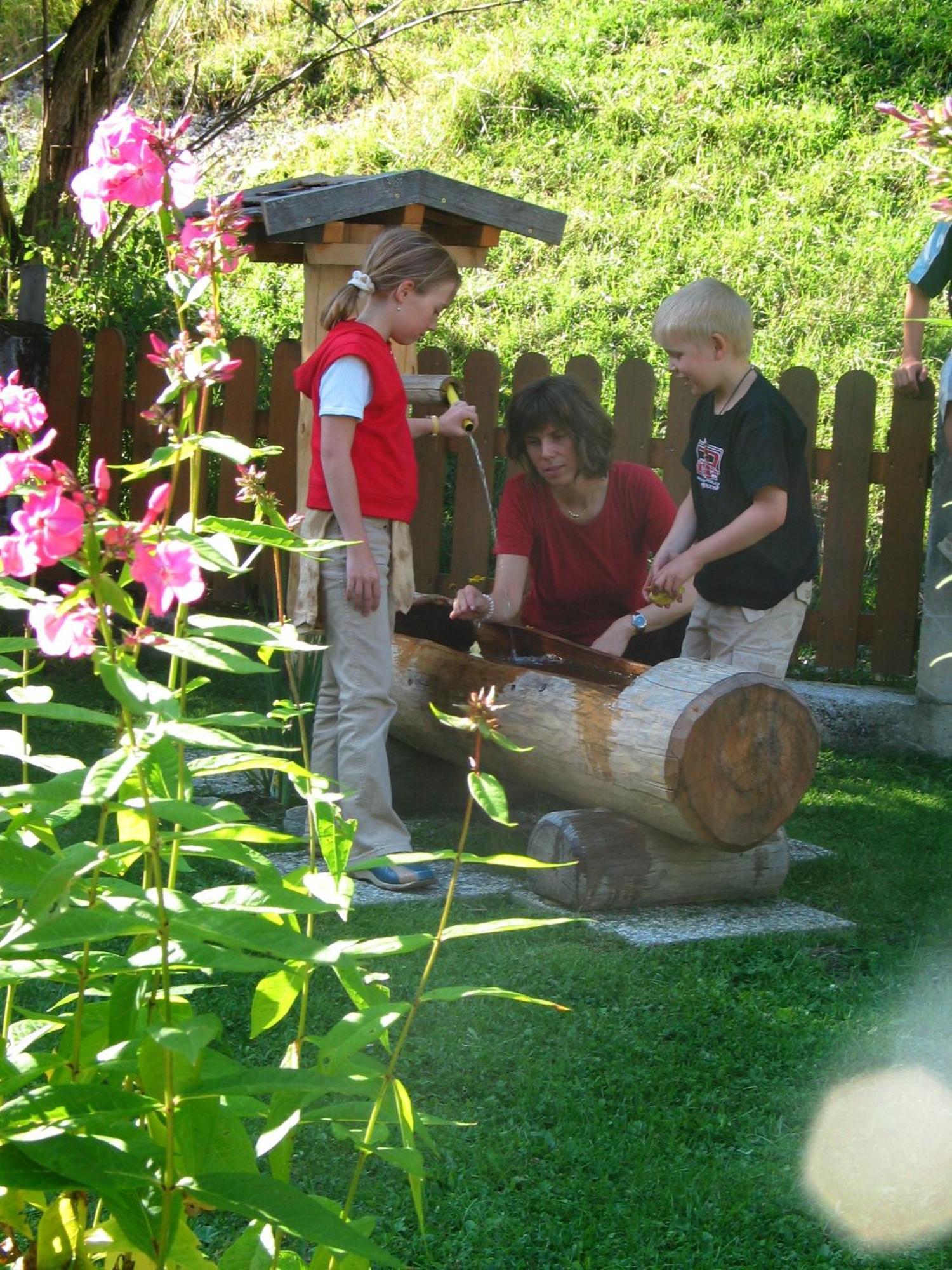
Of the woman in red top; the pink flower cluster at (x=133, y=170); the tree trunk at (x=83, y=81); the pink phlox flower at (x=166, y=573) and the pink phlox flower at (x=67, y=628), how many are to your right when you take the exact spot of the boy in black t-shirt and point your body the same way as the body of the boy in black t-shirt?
2

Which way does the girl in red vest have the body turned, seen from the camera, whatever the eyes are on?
to the viewer's right

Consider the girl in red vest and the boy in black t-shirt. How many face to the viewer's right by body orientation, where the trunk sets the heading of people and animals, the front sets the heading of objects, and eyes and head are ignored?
1

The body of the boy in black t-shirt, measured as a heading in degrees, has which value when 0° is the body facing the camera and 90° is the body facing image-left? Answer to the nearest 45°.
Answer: approximately 45°

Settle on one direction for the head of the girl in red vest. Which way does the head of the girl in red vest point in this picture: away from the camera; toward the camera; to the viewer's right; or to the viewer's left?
to the viewer's right

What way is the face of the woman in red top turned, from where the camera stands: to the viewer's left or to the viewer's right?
to the viewer's left

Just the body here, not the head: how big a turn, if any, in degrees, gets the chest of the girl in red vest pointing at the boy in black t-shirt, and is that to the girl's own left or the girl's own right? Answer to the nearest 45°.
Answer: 0° — they already face them

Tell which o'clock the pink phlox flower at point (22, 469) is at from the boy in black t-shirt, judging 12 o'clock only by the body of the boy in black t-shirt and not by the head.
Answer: The pink phlox flower is roughly at 11 o'clock from the boy in black t-shirt.

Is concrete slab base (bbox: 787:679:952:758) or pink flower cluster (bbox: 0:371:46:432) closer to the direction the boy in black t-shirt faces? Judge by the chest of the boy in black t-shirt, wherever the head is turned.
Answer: the pink flower cluster

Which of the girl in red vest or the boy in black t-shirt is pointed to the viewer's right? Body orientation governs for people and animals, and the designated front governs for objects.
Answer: the girl in red vest

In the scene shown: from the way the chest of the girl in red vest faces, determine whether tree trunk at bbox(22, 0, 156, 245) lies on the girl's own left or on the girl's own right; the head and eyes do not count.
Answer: on the girl's own left
